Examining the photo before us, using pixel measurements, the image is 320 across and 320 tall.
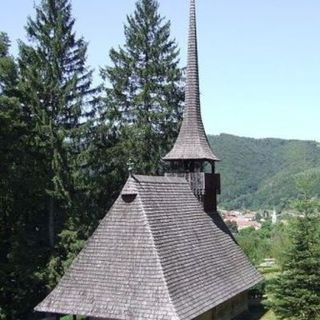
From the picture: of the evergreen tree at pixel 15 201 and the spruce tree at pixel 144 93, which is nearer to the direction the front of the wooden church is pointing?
the spruce tree

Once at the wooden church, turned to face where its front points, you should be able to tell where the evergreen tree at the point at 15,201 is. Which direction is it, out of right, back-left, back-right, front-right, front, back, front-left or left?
left

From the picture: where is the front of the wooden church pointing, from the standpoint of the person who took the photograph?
facing away from the viewer and to the right of the viewer
